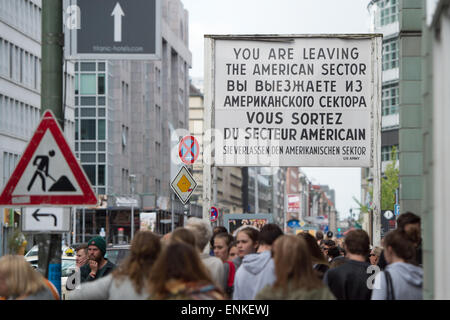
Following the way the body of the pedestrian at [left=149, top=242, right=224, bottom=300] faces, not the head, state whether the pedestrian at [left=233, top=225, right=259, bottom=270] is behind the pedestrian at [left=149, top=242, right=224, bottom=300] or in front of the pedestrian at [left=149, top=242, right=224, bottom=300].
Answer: in front

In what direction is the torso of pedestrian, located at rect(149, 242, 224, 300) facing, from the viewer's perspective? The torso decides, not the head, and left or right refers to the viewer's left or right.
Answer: facing away from the viewer

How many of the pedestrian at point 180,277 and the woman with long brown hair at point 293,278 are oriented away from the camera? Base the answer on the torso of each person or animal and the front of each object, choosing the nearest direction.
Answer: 2

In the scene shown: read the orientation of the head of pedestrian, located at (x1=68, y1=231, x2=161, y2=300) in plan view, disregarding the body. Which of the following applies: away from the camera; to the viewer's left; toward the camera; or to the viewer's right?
away from the camera

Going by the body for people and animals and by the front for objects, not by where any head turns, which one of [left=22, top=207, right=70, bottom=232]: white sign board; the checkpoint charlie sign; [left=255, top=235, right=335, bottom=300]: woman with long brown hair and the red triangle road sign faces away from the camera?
the woman with long brown hair

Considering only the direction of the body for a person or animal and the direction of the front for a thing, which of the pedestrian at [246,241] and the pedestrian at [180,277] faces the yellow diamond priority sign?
the pedestrian at [180,277]

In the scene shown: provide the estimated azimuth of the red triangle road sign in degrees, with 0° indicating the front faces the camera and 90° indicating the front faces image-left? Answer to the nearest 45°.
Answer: approximately 0°

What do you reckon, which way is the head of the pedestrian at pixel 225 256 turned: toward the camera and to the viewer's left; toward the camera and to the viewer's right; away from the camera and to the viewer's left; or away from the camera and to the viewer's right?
toward the camera and to the viewer's left

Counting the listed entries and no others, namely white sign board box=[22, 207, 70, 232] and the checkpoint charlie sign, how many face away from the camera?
0

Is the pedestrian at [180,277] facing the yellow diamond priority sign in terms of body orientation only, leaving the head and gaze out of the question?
yes

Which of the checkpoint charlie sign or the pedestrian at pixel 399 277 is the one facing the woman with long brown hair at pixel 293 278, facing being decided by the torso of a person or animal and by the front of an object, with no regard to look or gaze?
the checkpoint charlie sign

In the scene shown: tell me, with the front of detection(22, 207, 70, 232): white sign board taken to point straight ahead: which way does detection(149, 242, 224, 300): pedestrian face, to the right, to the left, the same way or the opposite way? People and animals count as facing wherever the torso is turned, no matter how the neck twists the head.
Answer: the opposite way

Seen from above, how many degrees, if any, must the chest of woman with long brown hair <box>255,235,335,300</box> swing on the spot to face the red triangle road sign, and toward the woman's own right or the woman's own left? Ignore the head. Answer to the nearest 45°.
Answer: approximately 45° to the woman's own left

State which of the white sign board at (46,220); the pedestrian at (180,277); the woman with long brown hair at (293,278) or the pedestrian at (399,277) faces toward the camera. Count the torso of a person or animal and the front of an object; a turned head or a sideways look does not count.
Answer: the white sign board
